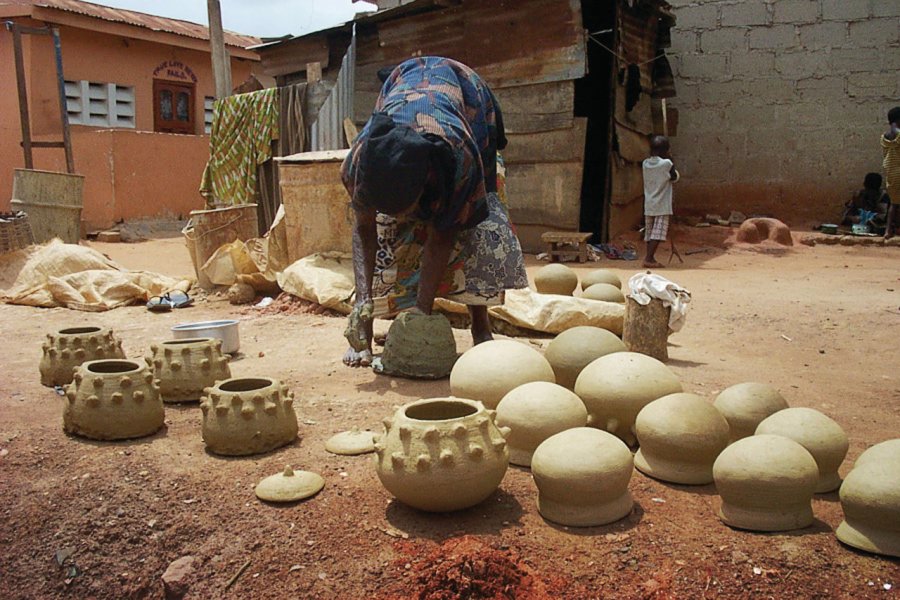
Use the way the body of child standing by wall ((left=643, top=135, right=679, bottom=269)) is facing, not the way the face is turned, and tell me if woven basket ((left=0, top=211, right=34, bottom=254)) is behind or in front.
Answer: behind

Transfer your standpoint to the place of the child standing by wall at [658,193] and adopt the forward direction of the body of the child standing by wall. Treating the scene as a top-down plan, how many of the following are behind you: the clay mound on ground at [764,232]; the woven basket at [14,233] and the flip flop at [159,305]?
2
